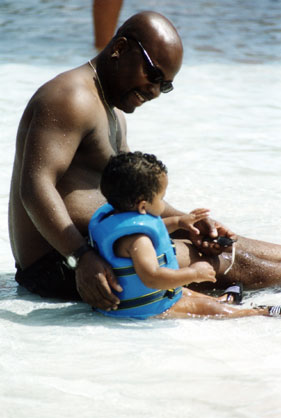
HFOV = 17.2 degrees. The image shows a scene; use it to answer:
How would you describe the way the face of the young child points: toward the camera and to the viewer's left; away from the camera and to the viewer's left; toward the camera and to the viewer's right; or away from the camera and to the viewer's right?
away from the camera and to the viewer's right

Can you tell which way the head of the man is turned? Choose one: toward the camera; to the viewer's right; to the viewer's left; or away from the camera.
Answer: to the viewer's right

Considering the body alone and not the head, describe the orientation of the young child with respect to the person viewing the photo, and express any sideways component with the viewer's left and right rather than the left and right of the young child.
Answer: facing to the right of the viewer
